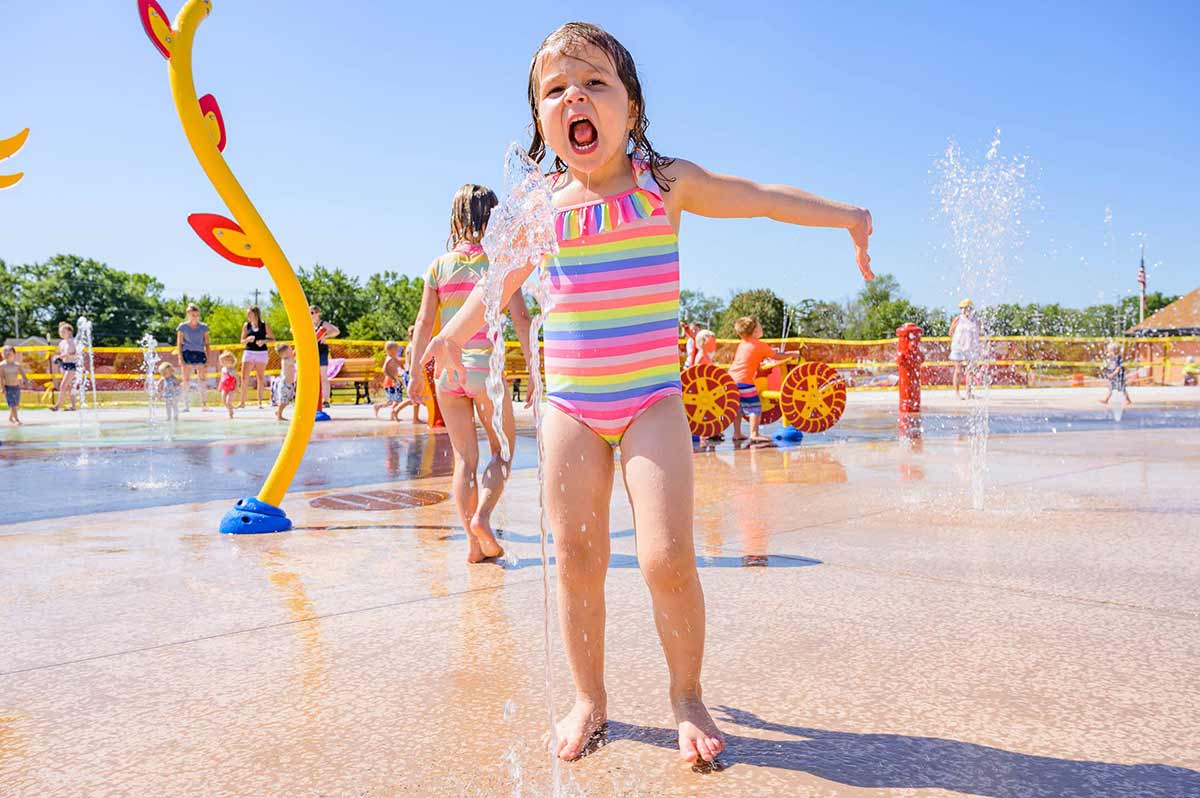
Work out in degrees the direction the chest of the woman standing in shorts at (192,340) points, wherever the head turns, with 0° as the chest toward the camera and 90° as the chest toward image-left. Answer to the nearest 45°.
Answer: approximately 0°

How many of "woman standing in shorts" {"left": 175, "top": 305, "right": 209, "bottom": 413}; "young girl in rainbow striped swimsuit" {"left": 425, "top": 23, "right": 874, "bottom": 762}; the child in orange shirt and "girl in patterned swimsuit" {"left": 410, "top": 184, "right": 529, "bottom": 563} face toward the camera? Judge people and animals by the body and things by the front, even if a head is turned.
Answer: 2

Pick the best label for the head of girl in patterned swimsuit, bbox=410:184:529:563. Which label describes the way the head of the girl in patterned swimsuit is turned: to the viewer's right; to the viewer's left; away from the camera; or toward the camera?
away from the camera

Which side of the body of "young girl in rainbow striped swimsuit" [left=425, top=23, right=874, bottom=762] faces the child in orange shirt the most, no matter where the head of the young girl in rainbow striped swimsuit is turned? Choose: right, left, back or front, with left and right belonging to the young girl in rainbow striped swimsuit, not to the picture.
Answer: back

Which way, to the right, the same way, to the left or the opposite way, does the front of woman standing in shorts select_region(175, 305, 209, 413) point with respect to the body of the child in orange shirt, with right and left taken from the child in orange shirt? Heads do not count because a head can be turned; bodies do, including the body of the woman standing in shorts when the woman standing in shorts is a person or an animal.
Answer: to the right

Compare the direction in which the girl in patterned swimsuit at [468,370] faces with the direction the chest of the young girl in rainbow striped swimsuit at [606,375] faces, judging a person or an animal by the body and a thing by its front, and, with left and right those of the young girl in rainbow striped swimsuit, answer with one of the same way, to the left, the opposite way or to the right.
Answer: the opposite way

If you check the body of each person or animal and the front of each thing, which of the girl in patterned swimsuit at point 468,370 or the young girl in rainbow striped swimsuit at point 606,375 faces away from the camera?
the girl in patterned swimsuit

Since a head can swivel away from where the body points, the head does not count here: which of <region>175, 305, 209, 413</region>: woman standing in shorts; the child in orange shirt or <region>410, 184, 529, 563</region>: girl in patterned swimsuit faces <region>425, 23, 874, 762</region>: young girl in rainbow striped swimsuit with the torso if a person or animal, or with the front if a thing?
the woman standing in shorts

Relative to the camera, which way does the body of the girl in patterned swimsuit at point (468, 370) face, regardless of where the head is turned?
away from the camera

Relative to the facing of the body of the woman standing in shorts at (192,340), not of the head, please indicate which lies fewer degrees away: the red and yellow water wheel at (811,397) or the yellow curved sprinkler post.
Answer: the yellow curved sprinkler post

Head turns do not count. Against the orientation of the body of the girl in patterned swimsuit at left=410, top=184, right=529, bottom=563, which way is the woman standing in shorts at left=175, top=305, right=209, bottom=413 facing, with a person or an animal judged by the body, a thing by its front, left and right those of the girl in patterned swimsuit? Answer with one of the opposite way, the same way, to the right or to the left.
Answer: the opposite way

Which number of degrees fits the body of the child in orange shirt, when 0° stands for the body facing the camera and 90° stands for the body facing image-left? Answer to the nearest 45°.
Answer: approximately 225°
